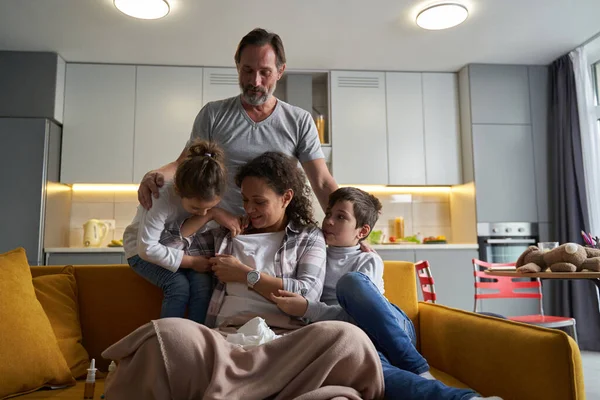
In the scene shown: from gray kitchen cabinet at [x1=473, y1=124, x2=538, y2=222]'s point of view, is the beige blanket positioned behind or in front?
in front

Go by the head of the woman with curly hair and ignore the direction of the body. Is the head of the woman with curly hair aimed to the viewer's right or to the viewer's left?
to the viewer's left

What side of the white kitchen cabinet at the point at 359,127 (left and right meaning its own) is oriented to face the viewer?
front

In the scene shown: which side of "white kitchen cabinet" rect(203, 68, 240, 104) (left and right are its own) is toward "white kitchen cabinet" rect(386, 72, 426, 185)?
left

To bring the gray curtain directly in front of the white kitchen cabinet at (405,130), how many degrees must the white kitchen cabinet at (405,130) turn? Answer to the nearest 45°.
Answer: approximately 90° to its left

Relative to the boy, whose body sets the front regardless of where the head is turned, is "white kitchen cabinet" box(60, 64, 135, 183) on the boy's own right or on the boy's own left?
on the boy's own right

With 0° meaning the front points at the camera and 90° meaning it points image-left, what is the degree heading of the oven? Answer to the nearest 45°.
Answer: approximately 0°

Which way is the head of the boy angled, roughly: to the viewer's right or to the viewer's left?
to the viewer's left

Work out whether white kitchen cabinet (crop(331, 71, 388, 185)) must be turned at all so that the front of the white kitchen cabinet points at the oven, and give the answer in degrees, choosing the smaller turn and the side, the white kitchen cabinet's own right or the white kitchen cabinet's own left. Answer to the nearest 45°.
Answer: approximately 90° to the white kitchen cabinet's own left

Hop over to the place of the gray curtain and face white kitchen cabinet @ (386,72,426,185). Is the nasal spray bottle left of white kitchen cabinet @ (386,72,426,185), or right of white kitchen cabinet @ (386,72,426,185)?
left

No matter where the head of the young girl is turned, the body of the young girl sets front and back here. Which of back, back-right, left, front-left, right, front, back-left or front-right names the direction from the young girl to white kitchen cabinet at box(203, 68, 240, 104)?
back-left

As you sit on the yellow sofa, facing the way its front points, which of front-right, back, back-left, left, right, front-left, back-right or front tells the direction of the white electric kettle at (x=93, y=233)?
back-right

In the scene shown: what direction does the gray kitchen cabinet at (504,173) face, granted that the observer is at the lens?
facing the viewer

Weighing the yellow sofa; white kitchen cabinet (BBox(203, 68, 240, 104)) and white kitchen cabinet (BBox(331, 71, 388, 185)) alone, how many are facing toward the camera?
3

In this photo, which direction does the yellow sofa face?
toward the camera
